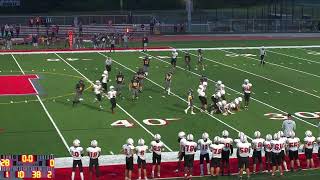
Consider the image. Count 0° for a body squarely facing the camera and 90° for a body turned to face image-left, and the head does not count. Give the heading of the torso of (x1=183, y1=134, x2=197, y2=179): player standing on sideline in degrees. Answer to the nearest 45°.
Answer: approximately 180°

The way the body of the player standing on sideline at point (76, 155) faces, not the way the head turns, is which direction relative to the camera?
away from the camera

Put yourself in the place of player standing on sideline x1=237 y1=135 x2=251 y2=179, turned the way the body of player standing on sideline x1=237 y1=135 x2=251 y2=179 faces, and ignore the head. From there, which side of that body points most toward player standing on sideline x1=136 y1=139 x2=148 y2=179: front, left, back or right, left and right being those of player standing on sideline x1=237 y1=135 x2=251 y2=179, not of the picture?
left

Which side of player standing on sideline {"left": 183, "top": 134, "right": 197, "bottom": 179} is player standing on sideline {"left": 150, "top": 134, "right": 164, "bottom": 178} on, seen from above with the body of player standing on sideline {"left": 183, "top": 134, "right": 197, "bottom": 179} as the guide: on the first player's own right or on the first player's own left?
on the first player's own left

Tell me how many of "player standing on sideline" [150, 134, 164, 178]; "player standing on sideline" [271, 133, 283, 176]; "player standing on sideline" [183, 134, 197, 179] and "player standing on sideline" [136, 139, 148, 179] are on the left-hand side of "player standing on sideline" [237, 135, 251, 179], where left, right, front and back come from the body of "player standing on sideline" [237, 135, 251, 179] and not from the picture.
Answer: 3

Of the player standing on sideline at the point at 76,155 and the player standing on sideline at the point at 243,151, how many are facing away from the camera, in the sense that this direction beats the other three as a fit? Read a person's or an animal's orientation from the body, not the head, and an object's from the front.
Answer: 2

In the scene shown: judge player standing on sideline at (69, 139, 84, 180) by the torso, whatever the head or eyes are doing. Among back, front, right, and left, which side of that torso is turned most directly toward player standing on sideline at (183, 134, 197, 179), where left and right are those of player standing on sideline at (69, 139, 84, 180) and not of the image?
right

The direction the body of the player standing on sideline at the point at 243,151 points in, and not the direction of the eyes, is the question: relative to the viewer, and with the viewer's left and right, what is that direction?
facing away from the viewer

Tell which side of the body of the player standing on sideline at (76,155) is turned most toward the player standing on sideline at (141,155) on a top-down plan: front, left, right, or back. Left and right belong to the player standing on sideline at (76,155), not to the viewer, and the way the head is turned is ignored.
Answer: right

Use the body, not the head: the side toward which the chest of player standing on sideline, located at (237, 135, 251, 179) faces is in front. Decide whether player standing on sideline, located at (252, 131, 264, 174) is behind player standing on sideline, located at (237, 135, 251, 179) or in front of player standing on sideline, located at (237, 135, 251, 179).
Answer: in front

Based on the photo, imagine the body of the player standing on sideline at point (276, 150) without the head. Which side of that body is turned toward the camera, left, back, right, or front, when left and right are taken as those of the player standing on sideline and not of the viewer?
back
